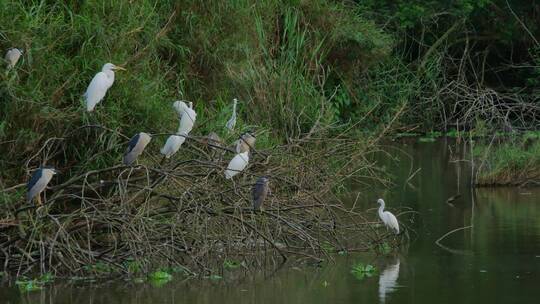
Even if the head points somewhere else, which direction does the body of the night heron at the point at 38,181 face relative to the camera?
to the viewer's right

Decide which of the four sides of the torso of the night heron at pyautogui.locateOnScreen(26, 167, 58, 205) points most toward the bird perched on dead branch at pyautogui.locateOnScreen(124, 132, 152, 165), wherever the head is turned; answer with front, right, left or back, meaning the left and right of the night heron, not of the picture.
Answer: front

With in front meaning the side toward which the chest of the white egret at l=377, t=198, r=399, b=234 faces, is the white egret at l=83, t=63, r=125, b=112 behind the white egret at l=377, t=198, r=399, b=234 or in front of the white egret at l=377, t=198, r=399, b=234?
in front

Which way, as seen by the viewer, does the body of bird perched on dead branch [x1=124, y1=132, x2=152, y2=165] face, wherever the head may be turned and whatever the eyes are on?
to the viewer's right

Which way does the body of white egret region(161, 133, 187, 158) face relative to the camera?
to the viewer's right

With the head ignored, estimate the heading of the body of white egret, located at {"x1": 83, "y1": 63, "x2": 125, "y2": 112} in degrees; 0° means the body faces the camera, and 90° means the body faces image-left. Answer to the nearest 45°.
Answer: approximately 270°

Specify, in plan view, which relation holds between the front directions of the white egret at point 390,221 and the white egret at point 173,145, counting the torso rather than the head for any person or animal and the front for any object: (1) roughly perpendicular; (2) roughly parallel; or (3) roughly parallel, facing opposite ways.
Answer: roughly parallel, facing opposite ways

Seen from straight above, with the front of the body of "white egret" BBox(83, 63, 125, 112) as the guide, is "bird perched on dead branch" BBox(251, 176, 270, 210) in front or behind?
in front

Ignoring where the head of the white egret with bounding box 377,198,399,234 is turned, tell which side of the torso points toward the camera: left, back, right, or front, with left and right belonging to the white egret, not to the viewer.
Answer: left

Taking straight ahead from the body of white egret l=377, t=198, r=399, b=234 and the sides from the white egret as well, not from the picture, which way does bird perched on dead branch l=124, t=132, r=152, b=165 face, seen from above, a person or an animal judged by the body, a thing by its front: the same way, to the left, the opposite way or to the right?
the opposite way
